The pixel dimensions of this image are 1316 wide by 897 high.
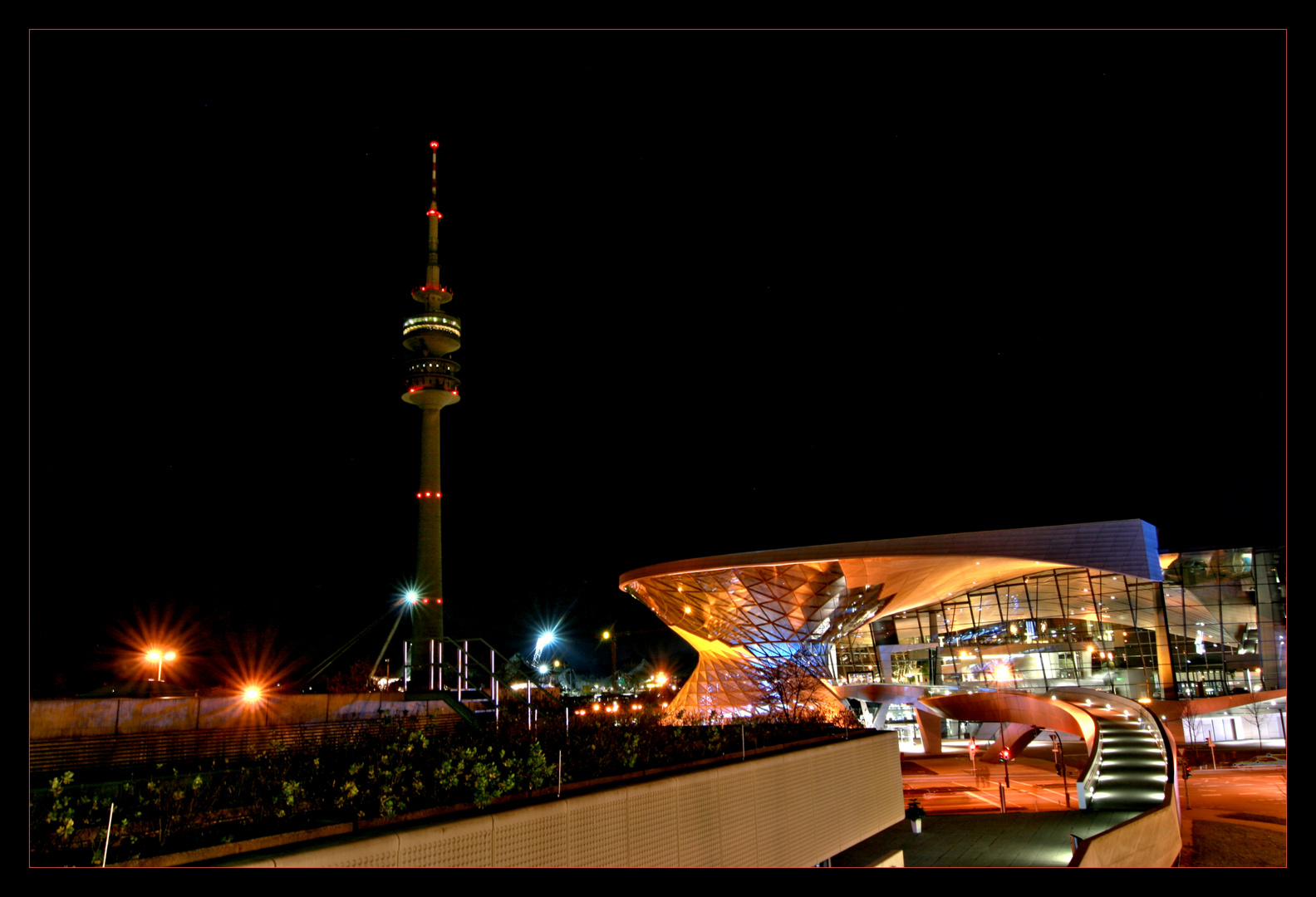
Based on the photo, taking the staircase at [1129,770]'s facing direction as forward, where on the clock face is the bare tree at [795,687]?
The bare tree is roughly at 5 o'clock from the staircase.

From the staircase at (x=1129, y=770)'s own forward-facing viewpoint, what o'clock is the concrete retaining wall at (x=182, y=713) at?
The concrete retaining wall is roughly at 2 o'clock from the staircase.

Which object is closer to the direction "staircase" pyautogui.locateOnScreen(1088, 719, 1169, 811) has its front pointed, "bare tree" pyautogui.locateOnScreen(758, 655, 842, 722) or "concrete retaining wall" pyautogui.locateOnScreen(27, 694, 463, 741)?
the concrete retaining wall

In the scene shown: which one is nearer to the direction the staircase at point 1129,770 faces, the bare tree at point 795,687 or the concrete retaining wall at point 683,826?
the concrete retaining wall

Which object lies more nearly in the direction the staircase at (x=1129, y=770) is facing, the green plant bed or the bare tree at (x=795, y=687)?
the green plant bed

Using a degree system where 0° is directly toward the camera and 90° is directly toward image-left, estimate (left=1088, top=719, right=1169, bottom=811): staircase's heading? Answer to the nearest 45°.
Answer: approximately 0°

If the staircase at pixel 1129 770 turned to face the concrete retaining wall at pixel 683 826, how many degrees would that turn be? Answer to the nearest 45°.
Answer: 0° — it already faces it

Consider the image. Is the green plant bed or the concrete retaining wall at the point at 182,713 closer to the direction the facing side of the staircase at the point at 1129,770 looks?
the green plant bed
